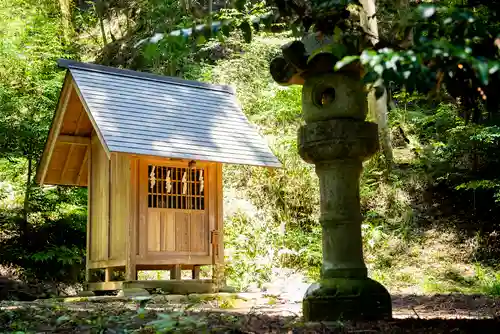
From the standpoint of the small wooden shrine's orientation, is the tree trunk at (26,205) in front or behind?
behind

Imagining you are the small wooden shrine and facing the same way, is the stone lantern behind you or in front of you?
in front

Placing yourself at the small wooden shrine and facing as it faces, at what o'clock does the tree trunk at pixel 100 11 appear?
The tree trunk is roughly at 7 o'clock from the small wooden shrine.

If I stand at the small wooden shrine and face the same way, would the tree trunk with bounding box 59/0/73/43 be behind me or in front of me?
behind

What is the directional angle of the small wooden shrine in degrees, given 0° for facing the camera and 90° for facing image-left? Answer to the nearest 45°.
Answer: approximately 315°
